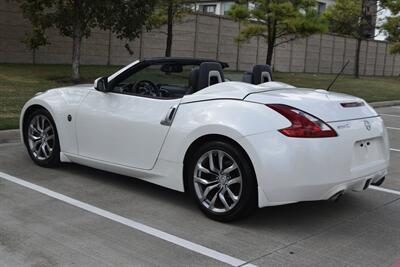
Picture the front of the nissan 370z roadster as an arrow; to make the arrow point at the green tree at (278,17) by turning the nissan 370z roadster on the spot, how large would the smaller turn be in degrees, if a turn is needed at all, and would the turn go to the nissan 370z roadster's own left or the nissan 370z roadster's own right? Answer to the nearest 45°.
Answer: approximately 45° to the nissan 370z roadster's own right

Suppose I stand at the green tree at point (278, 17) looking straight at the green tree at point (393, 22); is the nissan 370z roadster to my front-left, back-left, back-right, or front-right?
back-right

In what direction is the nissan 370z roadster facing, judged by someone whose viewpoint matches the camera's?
facing away from the viewer and to the left of the viewer

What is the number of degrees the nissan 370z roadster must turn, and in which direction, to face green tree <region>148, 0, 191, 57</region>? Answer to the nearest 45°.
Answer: approximately 45° to its right

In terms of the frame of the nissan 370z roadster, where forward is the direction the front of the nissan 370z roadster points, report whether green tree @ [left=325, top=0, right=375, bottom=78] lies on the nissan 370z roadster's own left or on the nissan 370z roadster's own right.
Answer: on the nissan 370z roadster's own right

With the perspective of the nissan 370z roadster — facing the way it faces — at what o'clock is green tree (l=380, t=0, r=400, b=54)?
The green tree is roughly at 2 o'clock from the nissan 370z roadster.
